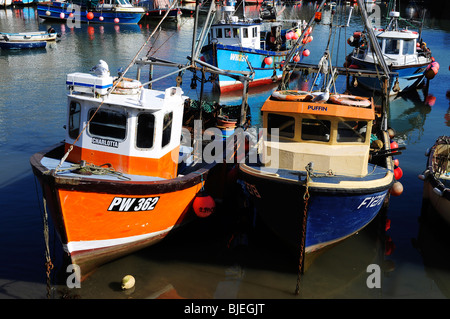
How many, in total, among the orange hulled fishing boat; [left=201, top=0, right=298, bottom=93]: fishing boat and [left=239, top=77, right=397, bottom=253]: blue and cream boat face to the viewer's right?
0

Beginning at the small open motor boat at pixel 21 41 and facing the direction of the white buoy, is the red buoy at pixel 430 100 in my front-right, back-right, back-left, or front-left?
front-left

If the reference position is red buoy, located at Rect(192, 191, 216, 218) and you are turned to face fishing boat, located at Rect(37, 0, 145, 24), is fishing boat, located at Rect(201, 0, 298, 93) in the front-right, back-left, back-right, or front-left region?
front-right

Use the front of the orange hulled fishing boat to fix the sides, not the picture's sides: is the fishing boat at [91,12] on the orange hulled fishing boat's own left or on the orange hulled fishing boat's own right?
on the orange hulled fishing boat's own right

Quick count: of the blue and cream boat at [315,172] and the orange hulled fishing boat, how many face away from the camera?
0

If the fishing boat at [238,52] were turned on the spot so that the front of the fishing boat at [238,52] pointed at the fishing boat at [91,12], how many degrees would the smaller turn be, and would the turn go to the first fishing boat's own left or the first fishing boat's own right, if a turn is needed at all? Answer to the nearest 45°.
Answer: approximately 90° to the first fishing boat's own right

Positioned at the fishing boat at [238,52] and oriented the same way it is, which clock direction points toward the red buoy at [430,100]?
The red buoy is roughly at 8 o'clock from the fishing boat.

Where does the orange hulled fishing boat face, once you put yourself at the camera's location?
facing the viewer and to the left of the viewer

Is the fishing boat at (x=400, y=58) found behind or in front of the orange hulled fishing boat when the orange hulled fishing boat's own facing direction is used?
behind

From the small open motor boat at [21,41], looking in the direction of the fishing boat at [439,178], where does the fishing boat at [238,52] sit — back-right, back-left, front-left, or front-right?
front-left

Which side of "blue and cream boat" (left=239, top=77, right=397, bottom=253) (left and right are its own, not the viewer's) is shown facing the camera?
front

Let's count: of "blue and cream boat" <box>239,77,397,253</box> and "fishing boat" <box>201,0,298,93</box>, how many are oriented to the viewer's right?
0

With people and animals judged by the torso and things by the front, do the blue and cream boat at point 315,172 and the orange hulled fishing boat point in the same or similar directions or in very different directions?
same or similar directions

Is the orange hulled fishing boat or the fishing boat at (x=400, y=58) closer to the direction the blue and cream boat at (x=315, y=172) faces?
the orange hulled fishing boat

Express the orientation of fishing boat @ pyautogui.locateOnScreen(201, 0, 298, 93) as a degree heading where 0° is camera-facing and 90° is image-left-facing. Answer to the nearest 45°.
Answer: approximately 45°

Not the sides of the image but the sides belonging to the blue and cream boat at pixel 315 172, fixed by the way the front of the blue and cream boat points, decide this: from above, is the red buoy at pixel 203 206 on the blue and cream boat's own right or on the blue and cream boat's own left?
on the blue and cream boat's own right
